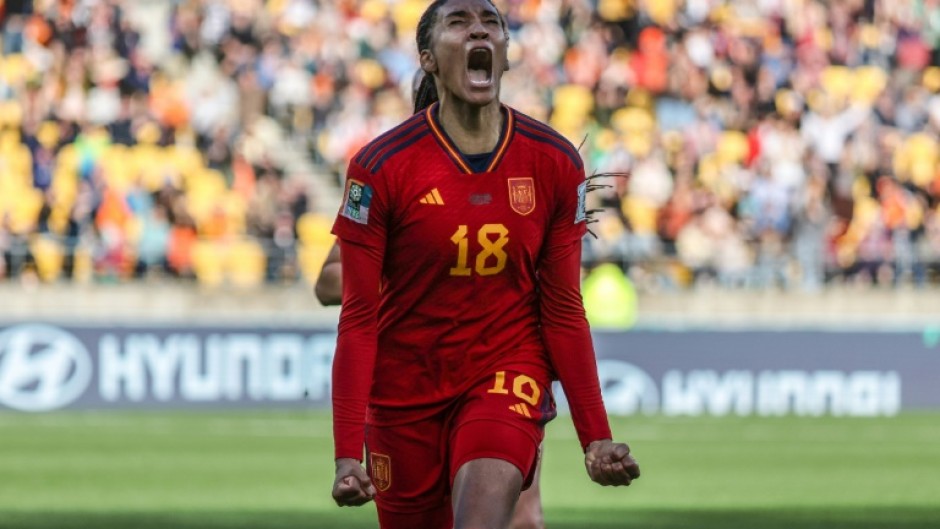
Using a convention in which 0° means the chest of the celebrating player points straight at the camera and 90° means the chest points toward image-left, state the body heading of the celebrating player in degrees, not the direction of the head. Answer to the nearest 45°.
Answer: approximately 0°

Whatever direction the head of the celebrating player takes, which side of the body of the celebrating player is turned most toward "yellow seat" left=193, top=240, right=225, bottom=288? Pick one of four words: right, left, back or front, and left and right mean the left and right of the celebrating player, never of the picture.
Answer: back

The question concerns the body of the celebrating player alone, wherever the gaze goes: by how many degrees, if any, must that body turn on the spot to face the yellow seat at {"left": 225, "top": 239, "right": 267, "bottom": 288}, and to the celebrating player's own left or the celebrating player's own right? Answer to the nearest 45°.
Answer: approximately 180°

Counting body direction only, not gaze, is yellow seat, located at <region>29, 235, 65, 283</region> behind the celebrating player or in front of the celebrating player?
behind
